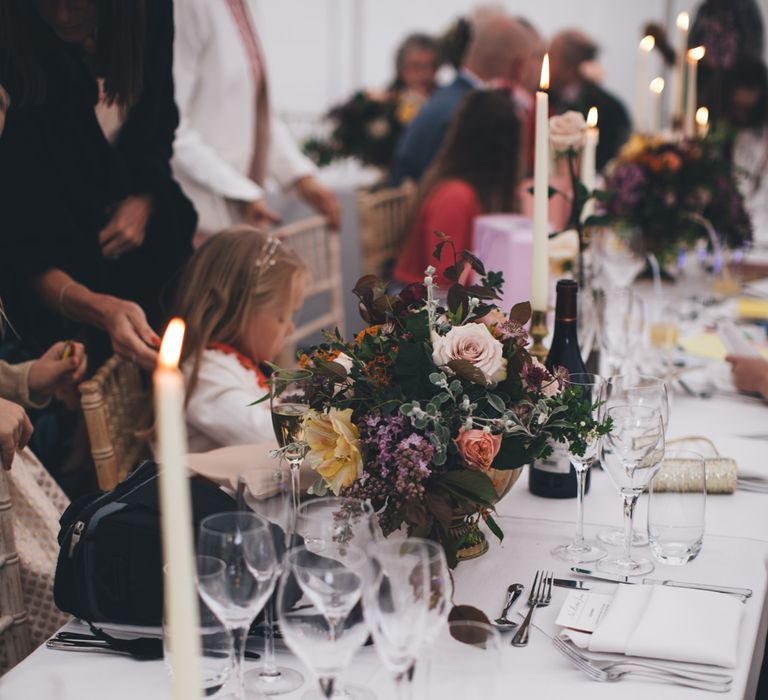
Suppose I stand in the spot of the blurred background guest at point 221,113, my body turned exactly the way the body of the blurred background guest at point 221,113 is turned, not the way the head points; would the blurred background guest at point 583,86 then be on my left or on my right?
on my left

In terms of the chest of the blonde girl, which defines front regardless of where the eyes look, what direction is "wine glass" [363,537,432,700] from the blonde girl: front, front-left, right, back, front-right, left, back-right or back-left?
right

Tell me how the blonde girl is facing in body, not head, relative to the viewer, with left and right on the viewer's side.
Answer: facing to the right of the viewer

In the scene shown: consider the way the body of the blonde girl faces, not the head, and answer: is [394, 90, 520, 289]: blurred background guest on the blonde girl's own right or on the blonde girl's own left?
on the blonde girl's own left

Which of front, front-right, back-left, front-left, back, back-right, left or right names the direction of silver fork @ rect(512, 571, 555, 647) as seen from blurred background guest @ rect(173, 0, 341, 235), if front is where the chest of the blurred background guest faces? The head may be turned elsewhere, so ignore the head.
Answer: front-right

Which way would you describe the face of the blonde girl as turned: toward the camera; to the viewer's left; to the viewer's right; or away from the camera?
to the viewer's right

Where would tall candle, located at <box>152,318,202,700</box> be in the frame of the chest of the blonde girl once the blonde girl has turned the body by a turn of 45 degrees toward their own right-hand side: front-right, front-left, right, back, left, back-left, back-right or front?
front-right

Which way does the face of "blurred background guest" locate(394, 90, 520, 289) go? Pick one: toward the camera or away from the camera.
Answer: away from the camera

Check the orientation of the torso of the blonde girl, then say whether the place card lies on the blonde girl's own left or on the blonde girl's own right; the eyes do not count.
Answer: on the blonde girl's own right

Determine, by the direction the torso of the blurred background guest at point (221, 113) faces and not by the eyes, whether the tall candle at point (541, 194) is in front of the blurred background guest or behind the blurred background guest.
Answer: in front

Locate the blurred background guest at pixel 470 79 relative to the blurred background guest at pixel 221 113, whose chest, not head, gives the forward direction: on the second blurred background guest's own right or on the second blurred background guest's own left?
on the second blurred background guest's own left

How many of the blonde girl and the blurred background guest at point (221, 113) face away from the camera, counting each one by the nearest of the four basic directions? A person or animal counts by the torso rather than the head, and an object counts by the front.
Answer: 0
